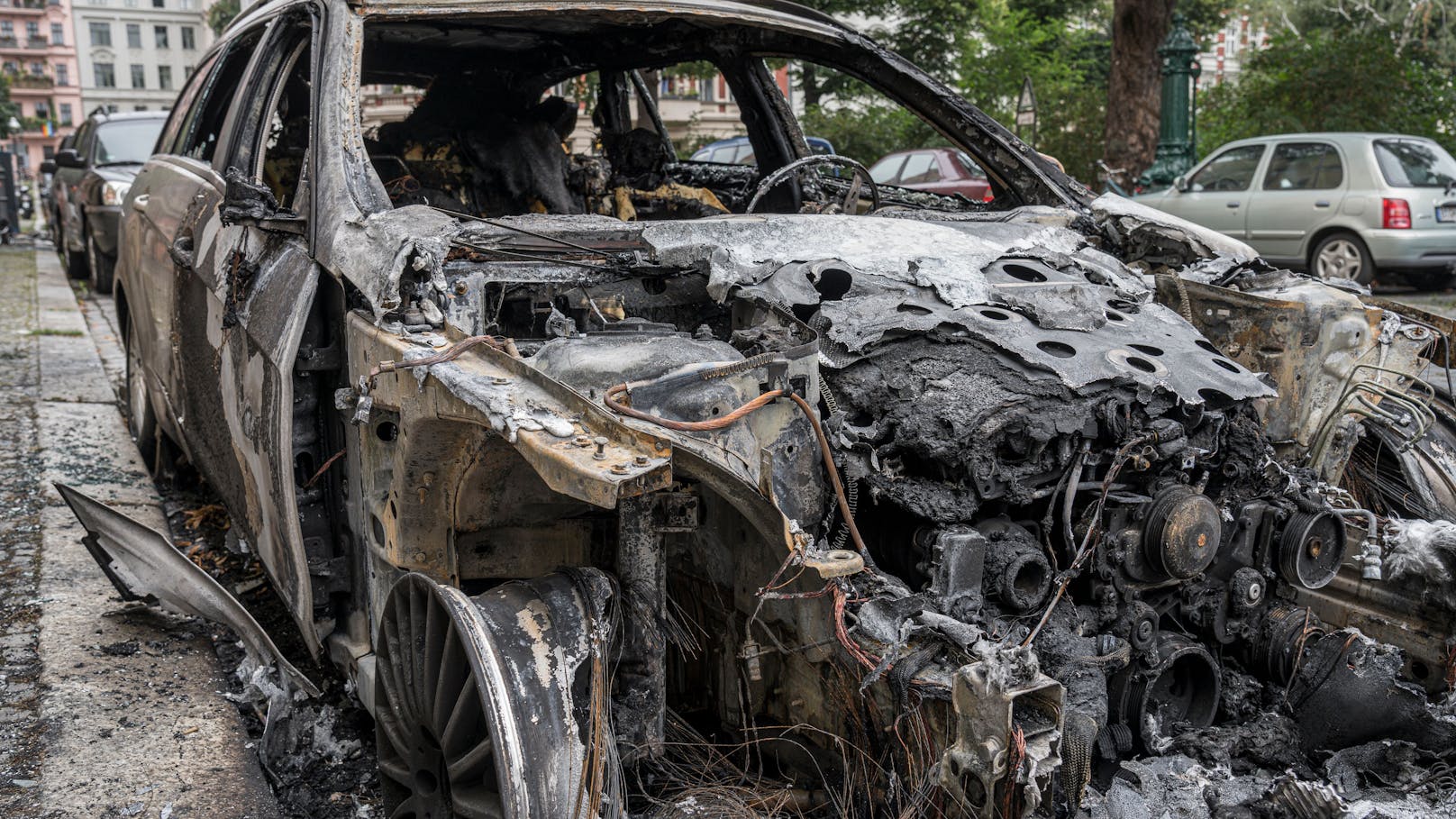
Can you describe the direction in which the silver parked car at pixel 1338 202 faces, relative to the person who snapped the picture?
facing away from the viewer and to the left of the viewer

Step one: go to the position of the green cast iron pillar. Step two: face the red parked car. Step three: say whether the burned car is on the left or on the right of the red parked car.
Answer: left

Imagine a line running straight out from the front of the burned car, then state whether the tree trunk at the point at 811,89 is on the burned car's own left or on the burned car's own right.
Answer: on the burned car's own left

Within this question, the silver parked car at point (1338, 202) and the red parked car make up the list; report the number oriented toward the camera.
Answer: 0

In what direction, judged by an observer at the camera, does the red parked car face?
facing away from the viewer and to the left of the viewer

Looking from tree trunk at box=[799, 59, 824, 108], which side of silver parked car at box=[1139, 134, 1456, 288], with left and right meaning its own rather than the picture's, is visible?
front

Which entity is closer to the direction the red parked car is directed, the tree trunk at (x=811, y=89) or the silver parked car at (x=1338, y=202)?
the tree trunk

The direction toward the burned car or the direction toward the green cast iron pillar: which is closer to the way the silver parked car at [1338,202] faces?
the green cast iron pillar

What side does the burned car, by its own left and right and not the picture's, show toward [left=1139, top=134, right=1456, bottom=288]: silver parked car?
left

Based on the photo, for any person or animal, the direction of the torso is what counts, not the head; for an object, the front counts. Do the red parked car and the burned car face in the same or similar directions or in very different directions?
very different directions

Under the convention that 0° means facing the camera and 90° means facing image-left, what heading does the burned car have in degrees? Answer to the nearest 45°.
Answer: approximately 315°

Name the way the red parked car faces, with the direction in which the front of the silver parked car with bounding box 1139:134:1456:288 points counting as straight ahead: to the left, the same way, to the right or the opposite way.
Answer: the same way

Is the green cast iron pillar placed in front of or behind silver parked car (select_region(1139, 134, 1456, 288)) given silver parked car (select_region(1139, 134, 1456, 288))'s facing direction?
in front

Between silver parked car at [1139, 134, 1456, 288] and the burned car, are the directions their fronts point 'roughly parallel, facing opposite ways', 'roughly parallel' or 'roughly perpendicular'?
roughly parallel, facing opposite ways
